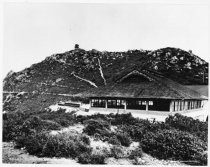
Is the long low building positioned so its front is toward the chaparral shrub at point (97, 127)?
yes

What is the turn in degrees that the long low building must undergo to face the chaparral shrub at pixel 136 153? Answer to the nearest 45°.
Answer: approximately 45° to its left

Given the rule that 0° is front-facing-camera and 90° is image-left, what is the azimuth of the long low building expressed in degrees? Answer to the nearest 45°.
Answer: approximately 45°

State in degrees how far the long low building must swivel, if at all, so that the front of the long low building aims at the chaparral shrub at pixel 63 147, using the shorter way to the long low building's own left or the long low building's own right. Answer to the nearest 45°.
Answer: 0° — it already faces it

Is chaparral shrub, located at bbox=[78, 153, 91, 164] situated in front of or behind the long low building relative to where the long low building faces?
in front
